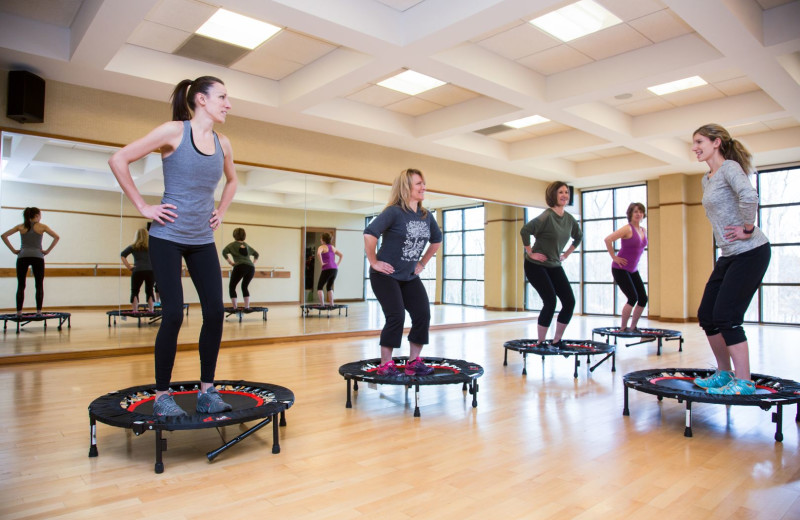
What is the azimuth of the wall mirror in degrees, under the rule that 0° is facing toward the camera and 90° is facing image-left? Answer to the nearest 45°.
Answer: approximately 315°

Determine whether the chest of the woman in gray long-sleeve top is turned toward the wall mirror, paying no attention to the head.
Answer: yes

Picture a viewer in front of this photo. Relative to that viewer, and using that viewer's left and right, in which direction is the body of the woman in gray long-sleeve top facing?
facing to the left of the viewer

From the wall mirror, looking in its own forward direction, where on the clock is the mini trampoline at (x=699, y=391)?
The mini trampoline is roughly at 12 o'clock from the wall mirror.

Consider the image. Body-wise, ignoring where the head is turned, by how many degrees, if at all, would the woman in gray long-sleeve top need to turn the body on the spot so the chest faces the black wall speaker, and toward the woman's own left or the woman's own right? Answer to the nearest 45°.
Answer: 0° — they already face it

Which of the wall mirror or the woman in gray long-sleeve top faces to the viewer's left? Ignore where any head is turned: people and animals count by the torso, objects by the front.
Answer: the woman in gray long-sleeve top

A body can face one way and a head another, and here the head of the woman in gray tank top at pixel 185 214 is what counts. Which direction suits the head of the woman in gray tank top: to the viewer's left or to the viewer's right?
to the viewer's right

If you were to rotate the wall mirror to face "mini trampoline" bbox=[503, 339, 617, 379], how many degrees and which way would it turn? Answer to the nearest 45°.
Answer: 0° — it already faces it
